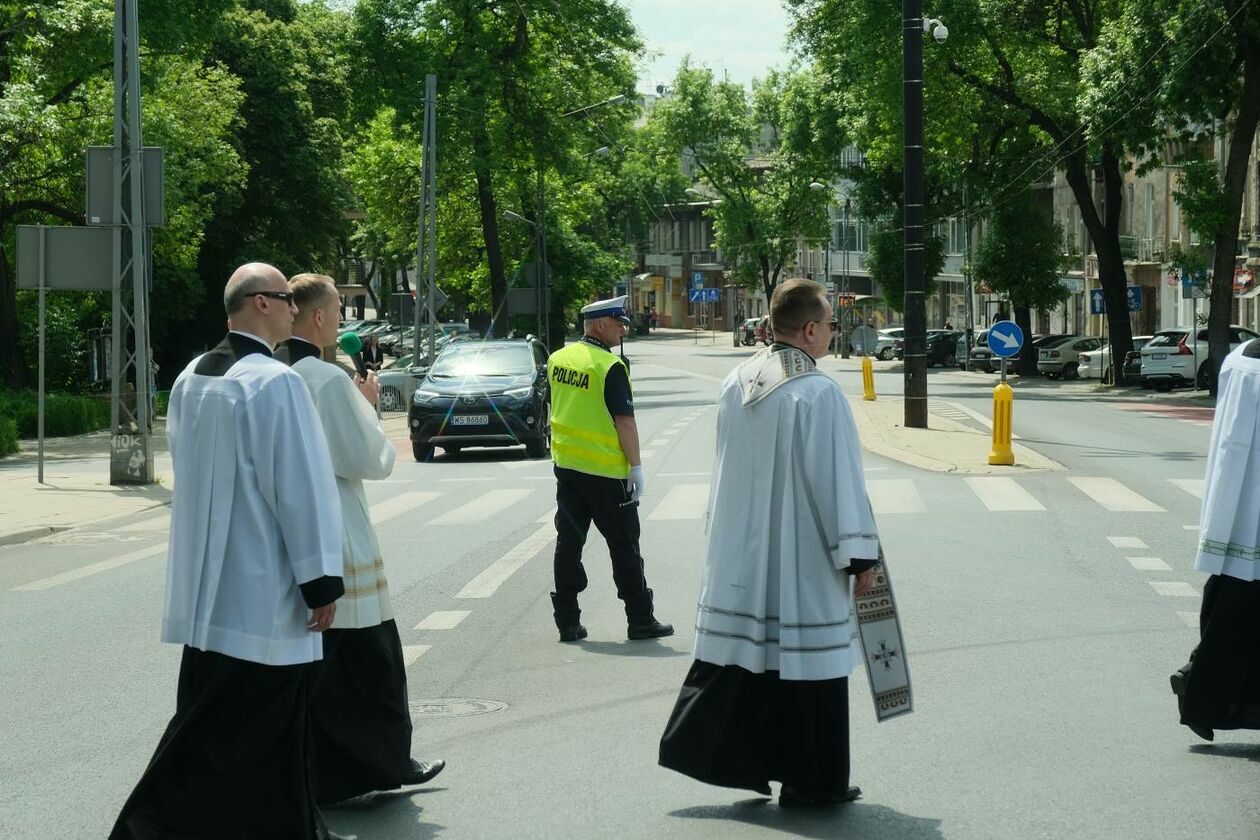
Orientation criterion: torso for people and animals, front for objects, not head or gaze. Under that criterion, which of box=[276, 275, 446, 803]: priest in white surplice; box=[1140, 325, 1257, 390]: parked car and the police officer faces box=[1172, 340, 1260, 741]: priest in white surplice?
box=[276, 275, 446, 803]: priest in white surplice

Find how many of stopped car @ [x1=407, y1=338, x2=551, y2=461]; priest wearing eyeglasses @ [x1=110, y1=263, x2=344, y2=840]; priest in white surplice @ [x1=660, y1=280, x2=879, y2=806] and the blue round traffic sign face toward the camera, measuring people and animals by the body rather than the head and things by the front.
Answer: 2

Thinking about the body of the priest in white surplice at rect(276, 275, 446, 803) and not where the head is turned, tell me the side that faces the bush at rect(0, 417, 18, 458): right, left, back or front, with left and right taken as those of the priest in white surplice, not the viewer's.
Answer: left

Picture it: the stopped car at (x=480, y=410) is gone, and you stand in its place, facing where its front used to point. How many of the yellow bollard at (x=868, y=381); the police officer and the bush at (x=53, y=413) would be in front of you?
1

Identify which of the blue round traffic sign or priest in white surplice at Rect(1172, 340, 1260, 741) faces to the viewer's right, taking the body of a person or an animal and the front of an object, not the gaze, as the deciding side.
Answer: the priest in white surplice

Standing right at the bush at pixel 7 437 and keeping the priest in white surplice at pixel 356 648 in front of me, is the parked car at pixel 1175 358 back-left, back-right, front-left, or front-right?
back-left

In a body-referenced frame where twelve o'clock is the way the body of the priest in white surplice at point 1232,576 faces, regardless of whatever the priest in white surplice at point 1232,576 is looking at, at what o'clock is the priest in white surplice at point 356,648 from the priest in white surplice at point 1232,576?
the priest in white surplice at point 356,648 is roughly at 5 o'clock from the priest in white surplice at point 1232,576.

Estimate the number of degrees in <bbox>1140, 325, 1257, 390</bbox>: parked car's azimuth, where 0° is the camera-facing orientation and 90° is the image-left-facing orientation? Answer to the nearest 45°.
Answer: approximately 225°

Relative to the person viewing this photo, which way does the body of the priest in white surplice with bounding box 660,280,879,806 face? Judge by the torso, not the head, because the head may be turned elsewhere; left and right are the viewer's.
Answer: facing away from the viewer and to the right of the viewer

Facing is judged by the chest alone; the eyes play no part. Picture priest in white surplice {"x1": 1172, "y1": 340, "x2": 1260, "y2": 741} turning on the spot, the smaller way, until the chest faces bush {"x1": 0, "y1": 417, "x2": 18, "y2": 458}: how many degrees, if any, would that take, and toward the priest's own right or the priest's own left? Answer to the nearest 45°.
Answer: approximately 135° to the priest's own left
